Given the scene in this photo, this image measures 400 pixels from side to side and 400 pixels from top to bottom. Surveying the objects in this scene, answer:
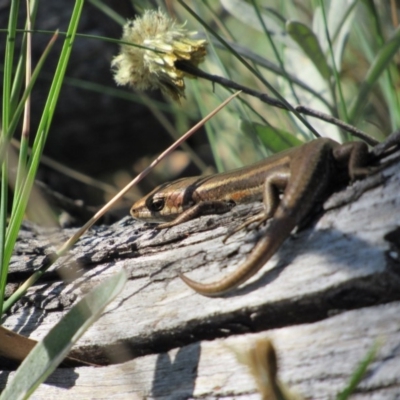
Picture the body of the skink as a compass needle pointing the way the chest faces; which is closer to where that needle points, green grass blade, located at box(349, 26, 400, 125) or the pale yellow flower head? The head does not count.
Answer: the pale yellow flower head

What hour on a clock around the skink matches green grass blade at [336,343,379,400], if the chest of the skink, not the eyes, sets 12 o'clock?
The green grass blade is roughly at 9 o'clock from the skink.

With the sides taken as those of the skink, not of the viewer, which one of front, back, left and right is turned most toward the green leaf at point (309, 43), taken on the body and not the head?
right

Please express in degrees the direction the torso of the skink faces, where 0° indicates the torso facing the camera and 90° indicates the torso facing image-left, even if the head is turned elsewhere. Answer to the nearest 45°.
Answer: approximately 90°

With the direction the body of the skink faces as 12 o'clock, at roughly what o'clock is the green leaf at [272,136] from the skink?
The green leaf is roughly at 3 o'clock from the skink.

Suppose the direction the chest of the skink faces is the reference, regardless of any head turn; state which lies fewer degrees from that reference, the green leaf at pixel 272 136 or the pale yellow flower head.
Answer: the pale yellow flower head

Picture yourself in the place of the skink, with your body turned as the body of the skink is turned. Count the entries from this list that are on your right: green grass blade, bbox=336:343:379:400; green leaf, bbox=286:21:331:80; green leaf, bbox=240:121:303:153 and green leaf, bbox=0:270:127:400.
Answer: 2
